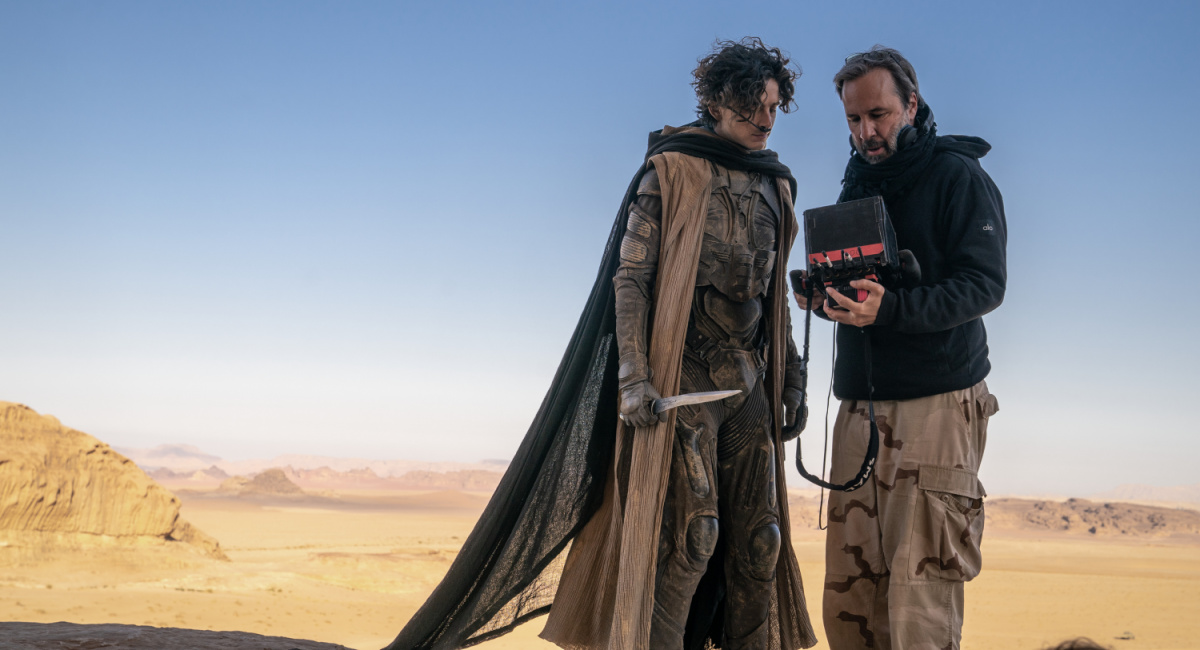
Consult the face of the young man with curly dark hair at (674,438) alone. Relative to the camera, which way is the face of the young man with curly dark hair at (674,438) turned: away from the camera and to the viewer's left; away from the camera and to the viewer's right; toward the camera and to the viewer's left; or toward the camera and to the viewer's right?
toward the camera and to the viewer's right

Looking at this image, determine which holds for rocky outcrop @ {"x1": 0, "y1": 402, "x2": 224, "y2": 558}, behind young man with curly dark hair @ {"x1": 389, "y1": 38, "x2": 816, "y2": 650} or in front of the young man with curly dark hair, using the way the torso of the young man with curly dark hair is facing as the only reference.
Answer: behind

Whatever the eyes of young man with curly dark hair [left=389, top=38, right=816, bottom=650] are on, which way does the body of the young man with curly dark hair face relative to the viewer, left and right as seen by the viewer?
facing the viewer and to the right of the viewer
